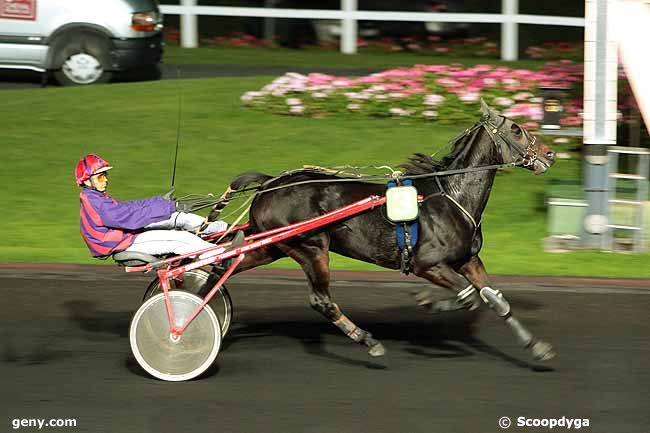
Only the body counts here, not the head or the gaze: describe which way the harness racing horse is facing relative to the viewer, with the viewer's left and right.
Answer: facing to the right of the viewer

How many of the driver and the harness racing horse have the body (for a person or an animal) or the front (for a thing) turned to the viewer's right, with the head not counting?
2

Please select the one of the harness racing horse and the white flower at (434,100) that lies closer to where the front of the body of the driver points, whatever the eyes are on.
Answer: the harness racing horse

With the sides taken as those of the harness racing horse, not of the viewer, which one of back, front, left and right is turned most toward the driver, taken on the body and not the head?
back

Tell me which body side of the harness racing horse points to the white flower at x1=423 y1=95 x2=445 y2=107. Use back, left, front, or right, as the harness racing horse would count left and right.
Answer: left

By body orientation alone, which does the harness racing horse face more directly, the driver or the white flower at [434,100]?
the white flower

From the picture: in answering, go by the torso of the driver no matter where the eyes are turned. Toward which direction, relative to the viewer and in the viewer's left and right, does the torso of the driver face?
facing to the right of the viewer

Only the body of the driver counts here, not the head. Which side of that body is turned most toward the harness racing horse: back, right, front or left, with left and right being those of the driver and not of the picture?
front
